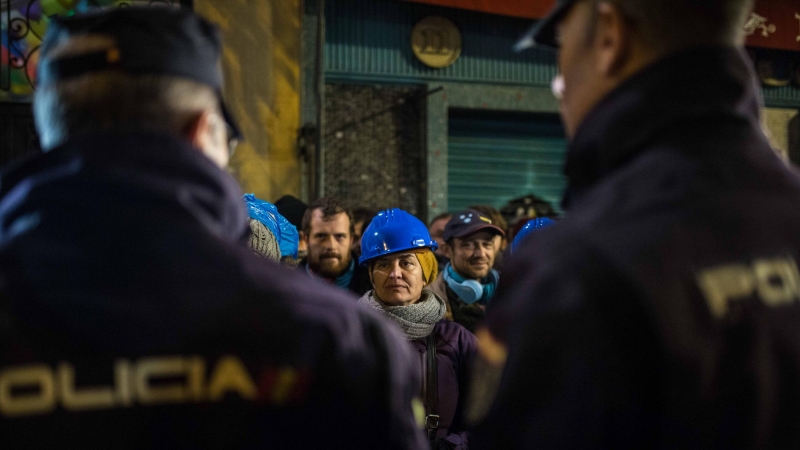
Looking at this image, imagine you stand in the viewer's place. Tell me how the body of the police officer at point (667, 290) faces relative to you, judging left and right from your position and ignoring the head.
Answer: facing away from the viewer and to the left of the viewer

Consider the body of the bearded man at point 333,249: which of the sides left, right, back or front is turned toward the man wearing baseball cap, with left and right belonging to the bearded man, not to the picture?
left

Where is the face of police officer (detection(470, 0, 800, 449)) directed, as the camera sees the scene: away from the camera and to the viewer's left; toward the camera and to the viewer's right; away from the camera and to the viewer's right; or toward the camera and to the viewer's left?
away from the camera and to the viewer's left

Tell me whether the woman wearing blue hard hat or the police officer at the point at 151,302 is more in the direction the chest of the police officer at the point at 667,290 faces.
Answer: the woman wearing blue hard hat

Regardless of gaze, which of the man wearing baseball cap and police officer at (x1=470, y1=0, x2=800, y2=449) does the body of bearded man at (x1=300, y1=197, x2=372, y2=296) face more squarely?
the police officer

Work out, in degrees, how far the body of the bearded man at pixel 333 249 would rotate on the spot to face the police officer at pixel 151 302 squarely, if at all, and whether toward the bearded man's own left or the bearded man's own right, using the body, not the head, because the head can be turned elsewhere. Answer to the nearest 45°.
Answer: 0° — they already face them

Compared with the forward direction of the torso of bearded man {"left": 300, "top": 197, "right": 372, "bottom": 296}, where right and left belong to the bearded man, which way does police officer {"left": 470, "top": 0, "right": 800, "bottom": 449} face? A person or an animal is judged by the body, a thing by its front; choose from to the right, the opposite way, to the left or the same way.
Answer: the opposite way

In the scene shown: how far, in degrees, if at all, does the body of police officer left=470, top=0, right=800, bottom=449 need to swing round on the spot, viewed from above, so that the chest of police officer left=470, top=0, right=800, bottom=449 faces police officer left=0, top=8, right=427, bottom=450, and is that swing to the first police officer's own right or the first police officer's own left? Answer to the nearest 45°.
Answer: approximately 45° to the first police officer's own left

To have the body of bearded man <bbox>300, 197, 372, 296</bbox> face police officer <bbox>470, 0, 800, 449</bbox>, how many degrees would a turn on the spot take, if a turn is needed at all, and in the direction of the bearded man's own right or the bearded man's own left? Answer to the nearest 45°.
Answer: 0° — they already face them
